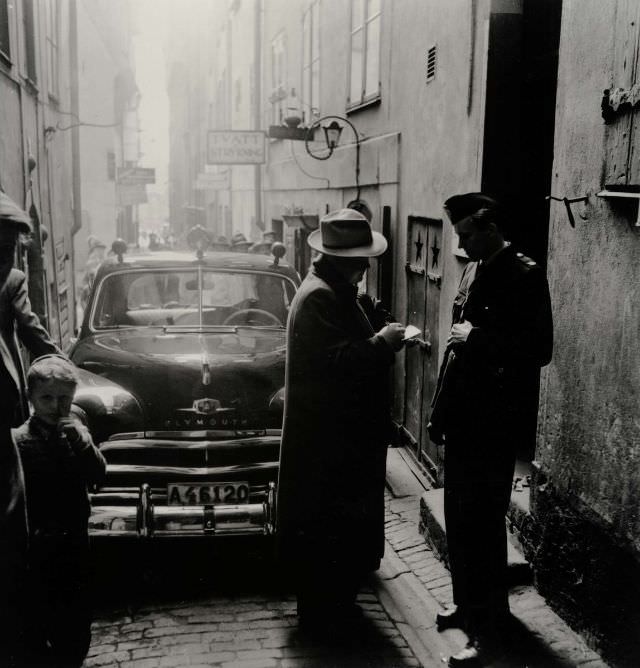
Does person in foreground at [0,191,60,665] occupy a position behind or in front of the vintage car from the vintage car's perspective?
in front

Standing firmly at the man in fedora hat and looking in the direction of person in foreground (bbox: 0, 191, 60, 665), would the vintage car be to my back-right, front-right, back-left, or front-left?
front-right

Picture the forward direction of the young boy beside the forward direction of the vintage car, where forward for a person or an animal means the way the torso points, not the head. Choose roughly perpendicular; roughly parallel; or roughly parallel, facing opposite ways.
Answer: roughly parallel

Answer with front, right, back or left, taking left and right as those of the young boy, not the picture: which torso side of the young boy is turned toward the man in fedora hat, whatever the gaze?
left

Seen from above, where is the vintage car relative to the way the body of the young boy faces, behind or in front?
behind

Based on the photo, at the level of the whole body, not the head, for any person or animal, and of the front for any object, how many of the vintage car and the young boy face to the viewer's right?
0

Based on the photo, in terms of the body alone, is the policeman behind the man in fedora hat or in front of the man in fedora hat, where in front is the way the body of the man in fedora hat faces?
in front

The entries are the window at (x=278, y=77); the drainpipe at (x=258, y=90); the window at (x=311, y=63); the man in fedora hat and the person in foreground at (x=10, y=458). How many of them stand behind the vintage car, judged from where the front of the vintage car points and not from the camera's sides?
3

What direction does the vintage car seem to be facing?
toward the camera

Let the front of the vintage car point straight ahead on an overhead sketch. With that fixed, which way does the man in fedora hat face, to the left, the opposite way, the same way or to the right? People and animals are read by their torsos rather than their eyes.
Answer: to the left

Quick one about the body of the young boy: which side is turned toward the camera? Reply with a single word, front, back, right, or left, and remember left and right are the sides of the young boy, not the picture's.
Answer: front

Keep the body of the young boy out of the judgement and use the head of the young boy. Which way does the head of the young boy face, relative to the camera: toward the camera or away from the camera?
toward the camera

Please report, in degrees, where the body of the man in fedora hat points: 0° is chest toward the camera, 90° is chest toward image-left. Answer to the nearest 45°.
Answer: approximately 270°

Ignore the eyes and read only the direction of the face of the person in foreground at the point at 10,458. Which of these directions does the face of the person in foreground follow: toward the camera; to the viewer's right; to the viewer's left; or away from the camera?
to the viewer's right

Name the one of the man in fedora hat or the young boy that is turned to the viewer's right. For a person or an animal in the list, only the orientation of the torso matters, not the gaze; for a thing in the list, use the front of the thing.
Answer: the man in fedora hat

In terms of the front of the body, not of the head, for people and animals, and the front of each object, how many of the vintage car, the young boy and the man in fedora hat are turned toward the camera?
2

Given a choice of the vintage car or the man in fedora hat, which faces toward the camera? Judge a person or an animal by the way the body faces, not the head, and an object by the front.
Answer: the vintage car
